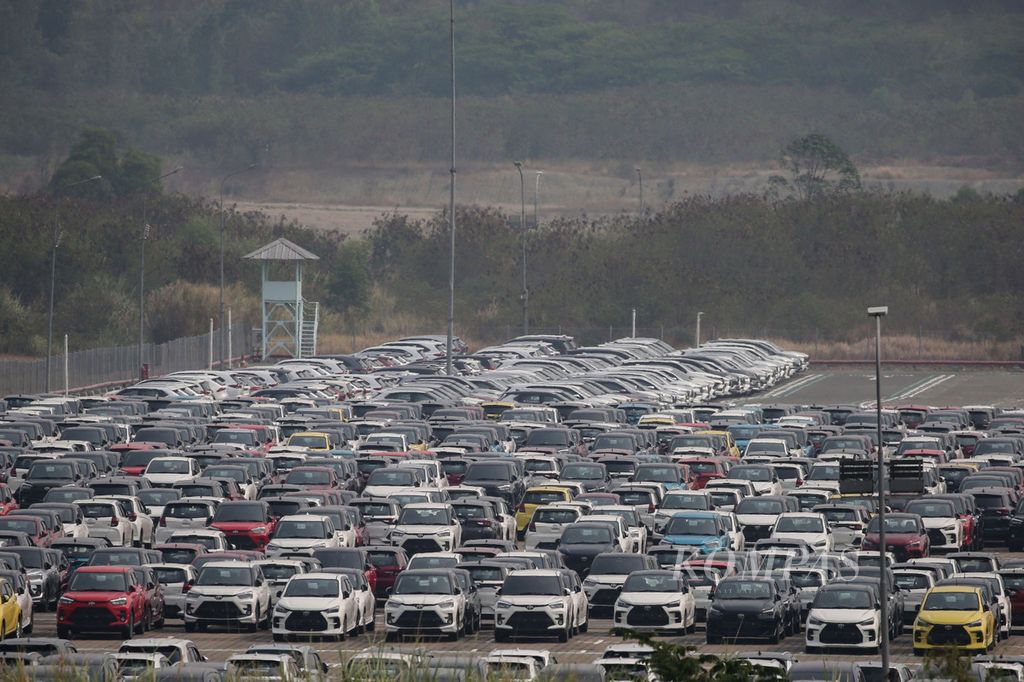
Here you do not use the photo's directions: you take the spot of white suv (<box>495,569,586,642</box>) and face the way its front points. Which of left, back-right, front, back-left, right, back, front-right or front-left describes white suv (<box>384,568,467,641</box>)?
right

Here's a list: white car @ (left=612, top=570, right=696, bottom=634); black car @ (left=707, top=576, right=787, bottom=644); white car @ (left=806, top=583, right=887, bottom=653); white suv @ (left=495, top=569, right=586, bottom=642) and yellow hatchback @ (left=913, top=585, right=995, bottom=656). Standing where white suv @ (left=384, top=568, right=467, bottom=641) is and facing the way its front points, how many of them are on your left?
5

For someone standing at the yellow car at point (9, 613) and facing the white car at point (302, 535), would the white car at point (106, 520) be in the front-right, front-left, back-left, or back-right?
front-left

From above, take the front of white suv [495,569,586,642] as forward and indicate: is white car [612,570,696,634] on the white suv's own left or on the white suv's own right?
on the white suv's own left

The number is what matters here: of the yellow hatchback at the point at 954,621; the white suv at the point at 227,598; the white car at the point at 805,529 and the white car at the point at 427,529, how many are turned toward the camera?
4

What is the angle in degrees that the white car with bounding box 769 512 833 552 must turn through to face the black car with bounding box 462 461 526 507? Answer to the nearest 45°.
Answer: approximately 135° to its right

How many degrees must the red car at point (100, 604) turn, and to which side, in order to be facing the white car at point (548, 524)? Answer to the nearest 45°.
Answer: approximately 135° to its left

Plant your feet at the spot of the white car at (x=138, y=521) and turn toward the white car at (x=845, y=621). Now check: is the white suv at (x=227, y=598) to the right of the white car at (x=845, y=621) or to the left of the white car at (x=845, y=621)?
right

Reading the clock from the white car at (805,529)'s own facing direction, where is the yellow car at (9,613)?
The yellow car is roughly at 2 o'clock from the white car.

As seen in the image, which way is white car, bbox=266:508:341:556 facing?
toward the camera

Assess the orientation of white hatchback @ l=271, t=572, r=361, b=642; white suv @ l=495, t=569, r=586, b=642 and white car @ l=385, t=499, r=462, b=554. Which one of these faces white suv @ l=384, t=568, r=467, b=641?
the white car

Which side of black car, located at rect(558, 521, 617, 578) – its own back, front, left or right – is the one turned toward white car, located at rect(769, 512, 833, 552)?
left

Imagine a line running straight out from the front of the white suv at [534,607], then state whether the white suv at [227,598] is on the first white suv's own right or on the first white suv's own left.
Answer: on the first white suv's own right

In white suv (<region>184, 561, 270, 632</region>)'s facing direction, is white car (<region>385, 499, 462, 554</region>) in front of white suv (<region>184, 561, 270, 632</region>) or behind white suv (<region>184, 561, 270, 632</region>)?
behind

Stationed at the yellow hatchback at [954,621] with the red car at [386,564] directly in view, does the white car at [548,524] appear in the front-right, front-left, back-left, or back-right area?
front-right

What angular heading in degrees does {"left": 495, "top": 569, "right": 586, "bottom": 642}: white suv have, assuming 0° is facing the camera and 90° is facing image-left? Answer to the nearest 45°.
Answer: approximately 0°

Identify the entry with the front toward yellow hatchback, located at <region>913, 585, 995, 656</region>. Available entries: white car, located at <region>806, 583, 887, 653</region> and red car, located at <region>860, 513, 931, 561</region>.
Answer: the red car

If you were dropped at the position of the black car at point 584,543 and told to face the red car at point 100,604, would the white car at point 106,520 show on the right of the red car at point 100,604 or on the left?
right
